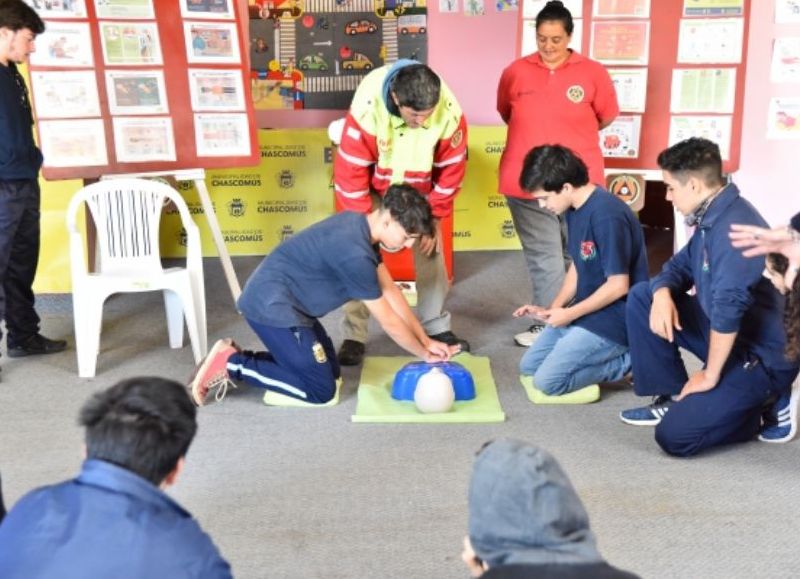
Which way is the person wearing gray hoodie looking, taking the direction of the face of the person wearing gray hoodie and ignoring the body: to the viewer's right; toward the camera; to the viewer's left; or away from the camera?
away from the camera

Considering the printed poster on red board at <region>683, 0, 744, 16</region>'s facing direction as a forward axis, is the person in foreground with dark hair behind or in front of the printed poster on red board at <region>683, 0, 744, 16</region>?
in front

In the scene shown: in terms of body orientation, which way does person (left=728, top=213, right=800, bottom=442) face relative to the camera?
to the viewer's left

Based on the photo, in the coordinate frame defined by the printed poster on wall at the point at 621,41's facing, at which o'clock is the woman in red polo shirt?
The woman in red polo shirt is roughly at 1 o'clock from the printed poster on wall.

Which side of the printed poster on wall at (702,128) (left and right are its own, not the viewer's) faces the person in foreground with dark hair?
front

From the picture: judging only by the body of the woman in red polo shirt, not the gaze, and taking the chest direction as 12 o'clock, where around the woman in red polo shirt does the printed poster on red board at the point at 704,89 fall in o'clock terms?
The printed poster on red board is roughly at 8 o'clock from the woman in red polo shirt.

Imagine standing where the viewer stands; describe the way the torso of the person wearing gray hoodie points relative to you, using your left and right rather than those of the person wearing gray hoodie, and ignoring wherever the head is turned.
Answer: facing away from the viewer and to the left of the viewer

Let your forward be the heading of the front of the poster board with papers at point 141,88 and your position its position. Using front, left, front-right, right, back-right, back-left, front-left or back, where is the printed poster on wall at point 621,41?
left

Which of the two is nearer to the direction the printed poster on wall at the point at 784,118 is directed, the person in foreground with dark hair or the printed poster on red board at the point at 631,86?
the person in foreground with dark hair

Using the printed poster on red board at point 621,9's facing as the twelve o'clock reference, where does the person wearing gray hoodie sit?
The person wearing gray hoodie is roughly at 12 o'clock from the printed poster on red board.

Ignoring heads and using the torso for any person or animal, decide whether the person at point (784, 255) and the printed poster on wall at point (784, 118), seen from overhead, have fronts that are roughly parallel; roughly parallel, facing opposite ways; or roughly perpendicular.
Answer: roughly perpendicular

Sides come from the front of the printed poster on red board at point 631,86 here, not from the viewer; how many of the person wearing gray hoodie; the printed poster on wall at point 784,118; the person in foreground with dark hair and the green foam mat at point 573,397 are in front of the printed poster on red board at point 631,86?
3
